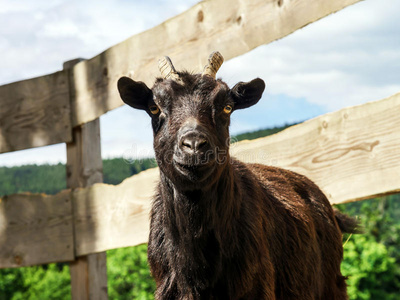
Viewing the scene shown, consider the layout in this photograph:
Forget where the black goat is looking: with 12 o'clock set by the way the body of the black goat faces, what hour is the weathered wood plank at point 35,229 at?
The weathered wood plank is roughly at 3 o'clock from the black goat.

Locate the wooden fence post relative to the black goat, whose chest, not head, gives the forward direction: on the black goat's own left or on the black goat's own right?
on the black goat's own right

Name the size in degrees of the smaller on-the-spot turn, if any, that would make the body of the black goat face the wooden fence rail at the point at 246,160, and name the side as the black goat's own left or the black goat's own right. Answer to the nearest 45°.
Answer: approximately 135° to the black goat's own right

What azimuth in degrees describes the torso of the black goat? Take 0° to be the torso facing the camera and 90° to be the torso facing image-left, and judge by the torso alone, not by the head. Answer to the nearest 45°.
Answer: approximately 45°

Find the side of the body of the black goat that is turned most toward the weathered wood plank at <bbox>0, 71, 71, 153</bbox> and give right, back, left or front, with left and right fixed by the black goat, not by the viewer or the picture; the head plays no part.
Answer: right
